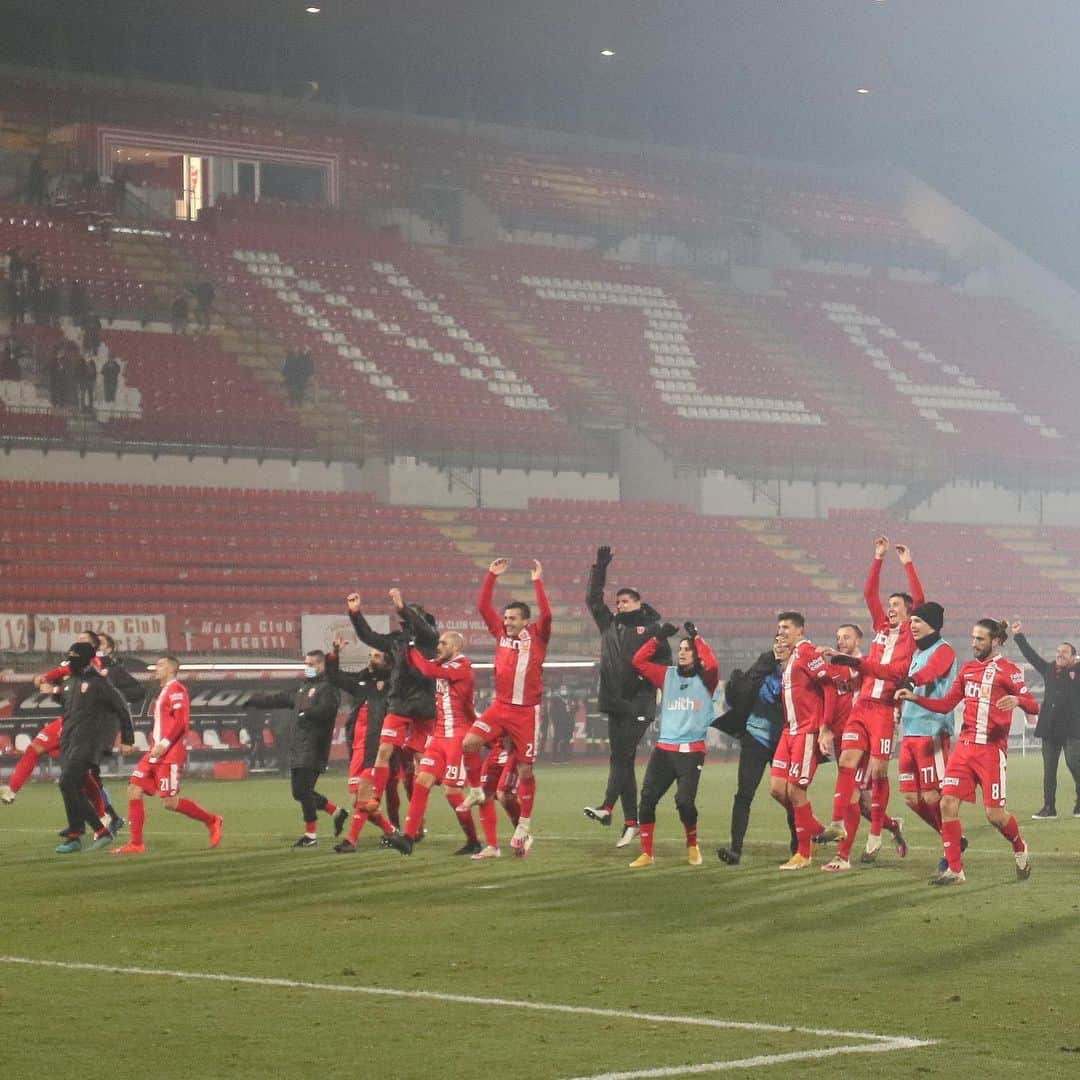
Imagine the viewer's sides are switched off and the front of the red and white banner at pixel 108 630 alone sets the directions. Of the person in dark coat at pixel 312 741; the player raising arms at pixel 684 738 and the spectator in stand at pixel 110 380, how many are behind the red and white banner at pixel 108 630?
1

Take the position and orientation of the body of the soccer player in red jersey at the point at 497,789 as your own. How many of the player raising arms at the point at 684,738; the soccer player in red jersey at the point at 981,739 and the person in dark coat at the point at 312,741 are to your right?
1

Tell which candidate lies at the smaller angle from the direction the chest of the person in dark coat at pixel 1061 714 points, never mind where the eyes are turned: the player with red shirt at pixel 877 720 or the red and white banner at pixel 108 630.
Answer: the player with red shirt

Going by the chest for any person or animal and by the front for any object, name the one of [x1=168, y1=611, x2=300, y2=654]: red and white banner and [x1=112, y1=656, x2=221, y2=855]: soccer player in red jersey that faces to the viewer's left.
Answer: the soccer player in red jersey

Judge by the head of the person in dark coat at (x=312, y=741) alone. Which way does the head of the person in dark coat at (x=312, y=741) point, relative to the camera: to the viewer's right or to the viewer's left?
to the viewer's left

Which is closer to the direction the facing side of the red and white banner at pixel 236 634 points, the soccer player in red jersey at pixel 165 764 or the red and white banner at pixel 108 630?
the soccer player in red jersey

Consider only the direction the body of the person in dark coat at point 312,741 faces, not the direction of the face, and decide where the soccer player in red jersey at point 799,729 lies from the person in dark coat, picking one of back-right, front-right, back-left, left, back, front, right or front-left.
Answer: left

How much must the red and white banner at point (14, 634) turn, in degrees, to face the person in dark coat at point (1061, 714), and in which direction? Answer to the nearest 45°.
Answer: approximately 45° to its left

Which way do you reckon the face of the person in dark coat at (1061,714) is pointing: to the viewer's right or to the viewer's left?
to the viewer's left

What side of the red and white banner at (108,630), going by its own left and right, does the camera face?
front

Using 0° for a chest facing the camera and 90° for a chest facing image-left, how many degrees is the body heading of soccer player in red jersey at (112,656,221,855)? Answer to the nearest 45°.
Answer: approximately 90°

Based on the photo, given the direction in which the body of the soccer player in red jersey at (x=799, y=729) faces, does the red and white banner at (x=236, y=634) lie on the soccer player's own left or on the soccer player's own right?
on the soccer player's own right

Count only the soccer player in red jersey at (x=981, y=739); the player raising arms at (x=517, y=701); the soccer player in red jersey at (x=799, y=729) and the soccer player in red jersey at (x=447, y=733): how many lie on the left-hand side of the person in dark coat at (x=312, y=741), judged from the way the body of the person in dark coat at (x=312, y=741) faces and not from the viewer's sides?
4

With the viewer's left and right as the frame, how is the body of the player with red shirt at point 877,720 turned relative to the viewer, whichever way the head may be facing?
facing the viewer and to the left of the viewer

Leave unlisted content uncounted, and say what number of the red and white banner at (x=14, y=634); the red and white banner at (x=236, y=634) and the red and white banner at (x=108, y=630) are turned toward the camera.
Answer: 3
